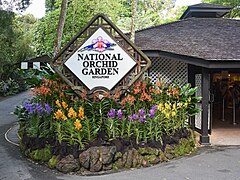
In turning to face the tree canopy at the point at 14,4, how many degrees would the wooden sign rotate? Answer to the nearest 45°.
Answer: approximately 135° to its right

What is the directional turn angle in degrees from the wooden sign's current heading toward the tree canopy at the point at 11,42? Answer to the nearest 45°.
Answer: approximately 135° to its right

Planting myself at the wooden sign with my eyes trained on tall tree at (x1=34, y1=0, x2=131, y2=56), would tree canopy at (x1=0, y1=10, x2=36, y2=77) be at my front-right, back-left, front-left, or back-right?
front-left

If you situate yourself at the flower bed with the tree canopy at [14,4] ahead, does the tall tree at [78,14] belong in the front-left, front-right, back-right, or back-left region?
front-right

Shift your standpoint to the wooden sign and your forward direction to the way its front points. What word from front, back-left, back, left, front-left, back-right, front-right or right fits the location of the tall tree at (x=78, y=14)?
back

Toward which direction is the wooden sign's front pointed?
toward the camera

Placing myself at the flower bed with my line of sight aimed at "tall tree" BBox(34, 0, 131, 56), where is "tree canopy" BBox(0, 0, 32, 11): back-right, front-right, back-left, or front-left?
front-left

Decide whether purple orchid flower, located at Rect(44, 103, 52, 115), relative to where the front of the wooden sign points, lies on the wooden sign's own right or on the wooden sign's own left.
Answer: on the wooden sign's own right
